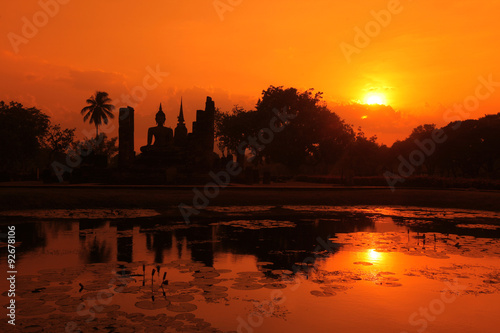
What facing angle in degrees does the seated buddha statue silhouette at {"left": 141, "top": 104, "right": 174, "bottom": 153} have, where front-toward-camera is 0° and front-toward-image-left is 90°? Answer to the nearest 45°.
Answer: approximately 45°

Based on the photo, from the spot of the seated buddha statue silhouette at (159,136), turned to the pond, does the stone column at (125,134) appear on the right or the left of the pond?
right
